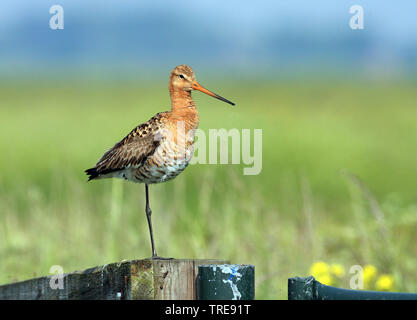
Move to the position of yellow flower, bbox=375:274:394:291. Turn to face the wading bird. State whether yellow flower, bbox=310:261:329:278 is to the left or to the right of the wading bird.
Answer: right

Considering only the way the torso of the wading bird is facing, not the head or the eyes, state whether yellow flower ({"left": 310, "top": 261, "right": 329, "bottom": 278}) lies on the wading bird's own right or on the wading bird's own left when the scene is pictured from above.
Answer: on the wading bird's own left

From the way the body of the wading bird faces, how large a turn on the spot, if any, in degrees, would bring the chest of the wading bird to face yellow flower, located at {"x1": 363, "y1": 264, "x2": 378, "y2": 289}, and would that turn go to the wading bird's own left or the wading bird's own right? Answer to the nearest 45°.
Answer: approximately 45° to the wading bird's own left

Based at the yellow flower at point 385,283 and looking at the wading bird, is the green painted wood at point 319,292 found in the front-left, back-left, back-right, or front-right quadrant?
front-left

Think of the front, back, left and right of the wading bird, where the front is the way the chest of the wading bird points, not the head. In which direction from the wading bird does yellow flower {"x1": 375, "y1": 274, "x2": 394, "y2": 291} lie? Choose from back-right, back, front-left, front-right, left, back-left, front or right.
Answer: front-left

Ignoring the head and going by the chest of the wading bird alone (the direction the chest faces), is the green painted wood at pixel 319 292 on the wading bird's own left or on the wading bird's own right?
on the wading bird's own right

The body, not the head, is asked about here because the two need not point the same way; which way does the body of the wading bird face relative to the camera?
to the viewer's right

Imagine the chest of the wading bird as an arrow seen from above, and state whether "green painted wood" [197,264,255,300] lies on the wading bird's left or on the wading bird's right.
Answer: on the wading bird's right
